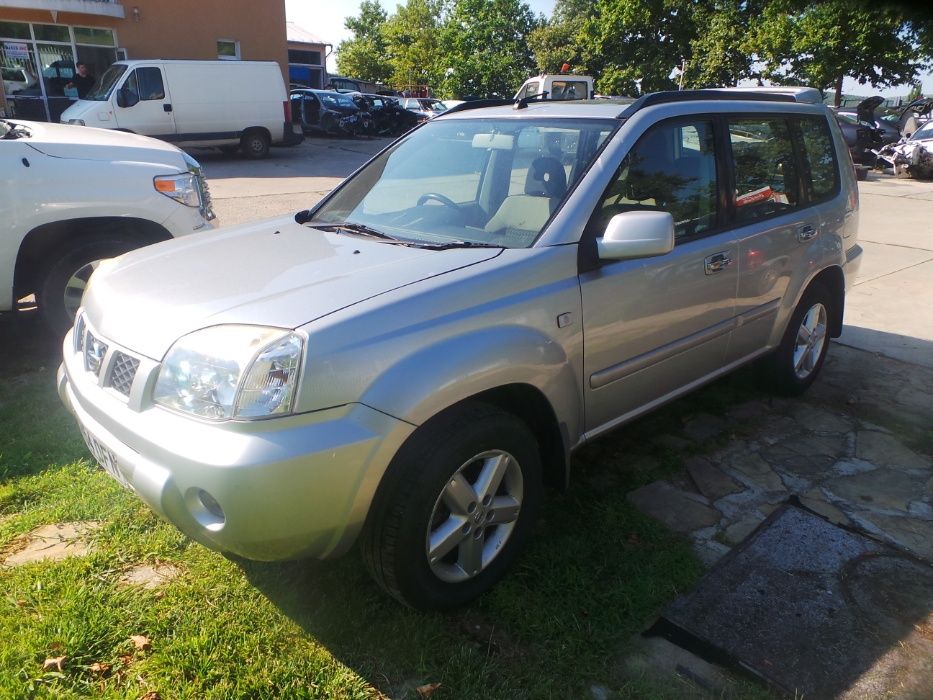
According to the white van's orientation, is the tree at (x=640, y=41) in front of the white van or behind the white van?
behind

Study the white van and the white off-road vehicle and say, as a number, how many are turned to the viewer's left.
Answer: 1

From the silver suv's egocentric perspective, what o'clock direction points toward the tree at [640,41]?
The tree is roughly at 5 o'clock from the silver suv.

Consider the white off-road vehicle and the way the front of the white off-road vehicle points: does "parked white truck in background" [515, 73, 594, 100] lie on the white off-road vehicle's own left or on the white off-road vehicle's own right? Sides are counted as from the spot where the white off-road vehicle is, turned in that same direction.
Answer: on the white off-road vehicle's own left

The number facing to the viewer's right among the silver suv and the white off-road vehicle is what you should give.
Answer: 1

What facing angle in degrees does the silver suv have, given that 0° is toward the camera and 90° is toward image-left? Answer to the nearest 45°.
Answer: approximately 45°

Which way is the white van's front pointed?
to the viewer's left

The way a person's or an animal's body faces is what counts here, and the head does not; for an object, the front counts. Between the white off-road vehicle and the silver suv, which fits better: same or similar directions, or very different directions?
very different directions

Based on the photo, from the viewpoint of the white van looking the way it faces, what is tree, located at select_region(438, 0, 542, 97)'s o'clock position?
The tree is roughly at 4 o'clock from the white van.

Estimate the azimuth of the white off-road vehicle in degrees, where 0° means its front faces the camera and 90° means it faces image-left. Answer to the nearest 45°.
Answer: approximately 270°
